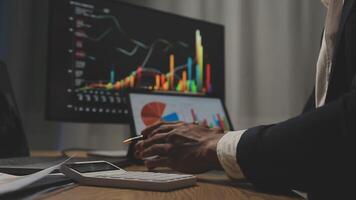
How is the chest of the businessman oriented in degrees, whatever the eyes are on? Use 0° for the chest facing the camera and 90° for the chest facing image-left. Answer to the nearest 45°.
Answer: approximately 90°
